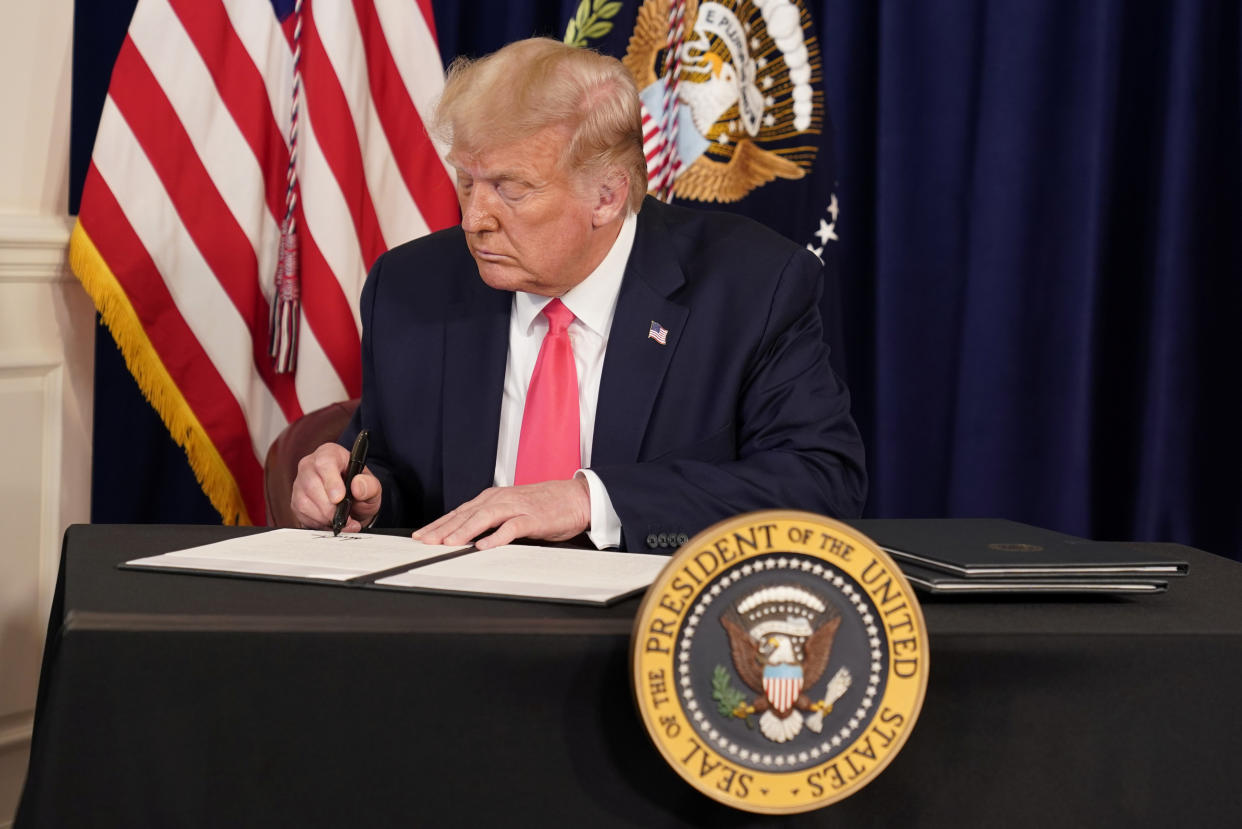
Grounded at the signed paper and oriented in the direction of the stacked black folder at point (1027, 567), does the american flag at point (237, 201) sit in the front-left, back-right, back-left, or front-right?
back-left

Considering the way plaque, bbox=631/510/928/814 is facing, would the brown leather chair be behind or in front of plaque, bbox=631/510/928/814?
behind

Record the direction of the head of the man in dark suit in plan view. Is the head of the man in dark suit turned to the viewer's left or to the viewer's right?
to the viewer's left

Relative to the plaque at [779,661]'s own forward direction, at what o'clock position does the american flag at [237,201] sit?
The american flag is roughly at 5 o'clock from the plaque.

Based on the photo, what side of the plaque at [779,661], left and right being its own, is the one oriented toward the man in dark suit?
back

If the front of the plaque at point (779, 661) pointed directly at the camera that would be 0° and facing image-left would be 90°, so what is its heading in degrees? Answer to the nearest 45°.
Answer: approximately 0°
